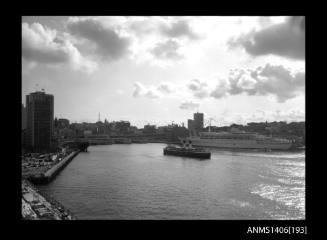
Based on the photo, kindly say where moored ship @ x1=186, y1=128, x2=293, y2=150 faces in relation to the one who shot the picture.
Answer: facing to the left of the viewer

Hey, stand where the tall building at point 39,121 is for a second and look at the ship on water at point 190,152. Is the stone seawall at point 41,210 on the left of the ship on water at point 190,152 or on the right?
right

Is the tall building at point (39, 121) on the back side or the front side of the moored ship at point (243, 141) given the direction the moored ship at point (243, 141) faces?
on the front side

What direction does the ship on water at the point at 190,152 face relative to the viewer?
to the viewer's left

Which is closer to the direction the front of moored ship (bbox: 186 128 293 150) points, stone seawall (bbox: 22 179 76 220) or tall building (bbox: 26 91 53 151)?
the tall building

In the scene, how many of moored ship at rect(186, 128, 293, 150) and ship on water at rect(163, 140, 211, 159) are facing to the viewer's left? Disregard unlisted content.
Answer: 2
